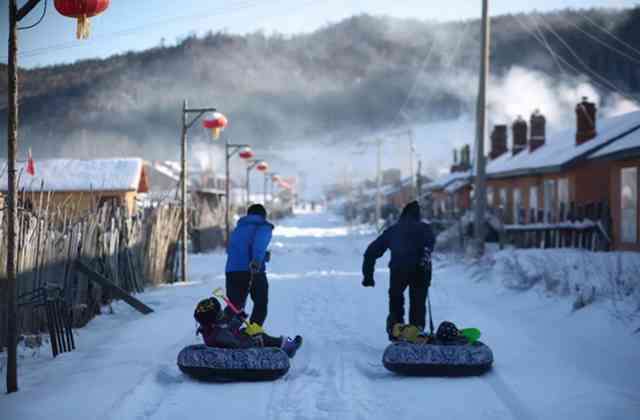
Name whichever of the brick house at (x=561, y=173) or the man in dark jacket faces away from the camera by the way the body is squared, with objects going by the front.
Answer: the man in dark jacket

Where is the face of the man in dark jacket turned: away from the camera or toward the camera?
away from the camera

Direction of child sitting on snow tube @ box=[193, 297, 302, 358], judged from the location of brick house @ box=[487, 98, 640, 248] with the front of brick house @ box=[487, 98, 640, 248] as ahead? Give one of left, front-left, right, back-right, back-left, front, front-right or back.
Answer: front-left

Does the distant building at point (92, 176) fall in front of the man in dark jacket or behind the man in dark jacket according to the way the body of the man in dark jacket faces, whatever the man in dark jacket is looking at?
in front

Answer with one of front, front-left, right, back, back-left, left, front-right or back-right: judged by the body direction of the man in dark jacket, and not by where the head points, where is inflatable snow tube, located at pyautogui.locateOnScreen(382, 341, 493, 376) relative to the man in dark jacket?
back

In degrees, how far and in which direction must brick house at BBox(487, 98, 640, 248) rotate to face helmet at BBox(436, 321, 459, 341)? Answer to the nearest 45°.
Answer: approximately 45° to its left

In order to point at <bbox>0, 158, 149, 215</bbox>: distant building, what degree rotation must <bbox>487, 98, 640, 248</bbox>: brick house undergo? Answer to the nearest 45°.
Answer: approximately 45° to its right

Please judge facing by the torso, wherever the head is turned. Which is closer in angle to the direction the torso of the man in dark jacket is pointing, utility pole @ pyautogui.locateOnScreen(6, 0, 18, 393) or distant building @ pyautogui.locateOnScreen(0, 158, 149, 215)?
the distant building

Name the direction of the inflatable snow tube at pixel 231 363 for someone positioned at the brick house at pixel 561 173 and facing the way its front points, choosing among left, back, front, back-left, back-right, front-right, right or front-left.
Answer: front-left

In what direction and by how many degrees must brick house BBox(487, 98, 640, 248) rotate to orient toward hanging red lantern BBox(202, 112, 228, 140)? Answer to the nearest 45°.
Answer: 0° — it already faces it

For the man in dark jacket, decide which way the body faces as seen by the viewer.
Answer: away from the camera

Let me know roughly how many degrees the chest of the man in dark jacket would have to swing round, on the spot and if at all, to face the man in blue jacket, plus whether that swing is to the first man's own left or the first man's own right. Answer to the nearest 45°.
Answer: approximately 90° to the first man's own left

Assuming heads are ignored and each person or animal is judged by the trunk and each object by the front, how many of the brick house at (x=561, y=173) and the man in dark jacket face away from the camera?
1

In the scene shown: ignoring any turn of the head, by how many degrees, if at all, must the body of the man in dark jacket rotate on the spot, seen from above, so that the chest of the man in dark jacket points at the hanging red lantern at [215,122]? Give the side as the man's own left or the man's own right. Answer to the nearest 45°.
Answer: approximately 45° to the man's own left

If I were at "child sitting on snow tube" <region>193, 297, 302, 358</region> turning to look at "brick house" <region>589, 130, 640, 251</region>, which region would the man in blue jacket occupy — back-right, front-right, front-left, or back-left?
front-left

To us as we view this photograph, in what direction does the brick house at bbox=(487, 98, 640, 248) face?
facing the viewer and to the left of the viewer

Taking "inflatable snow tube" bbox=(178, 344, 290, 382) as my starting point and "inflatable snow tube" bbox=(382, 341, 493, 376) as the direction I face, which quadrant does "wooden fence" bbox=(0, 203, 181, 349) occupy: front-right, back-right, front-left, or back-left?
back-left
